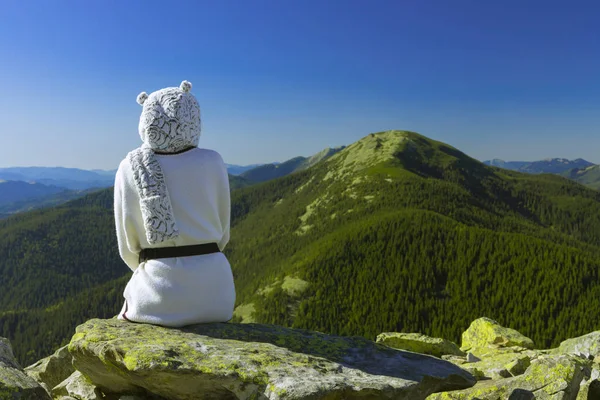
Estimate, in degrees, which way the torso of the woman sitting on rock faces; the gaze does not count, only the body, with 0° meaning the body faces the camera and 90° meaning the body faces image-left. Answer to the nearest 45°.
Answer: approximately 180°

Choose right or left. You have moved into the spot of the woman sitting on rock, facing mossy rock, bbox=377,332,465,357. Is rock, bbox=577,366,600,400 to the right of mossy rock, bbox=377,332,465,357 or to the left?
right

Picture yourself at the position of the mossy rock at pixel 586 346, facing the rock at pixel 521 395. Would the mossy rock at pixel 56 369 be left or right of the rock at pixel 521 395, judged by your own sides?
right

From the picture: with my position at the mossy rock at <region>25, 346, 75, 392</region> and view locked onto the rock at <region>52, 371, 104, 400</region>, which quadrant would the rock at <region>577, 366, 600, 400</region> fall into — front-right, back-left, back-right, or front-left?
front-left

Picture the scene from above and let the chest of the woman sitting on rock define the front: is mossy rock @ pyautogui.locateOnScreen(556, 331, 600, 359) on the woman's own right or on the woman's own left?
on the woman's own right

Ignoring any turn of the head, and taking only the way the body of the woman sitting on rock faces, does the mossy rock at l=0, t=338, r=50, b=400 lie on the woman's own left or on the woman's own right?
on the woman's own left

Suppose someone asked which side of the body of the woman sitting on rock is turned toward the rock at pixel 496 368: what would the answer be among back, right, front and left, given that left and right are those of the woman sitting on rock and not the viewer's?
right

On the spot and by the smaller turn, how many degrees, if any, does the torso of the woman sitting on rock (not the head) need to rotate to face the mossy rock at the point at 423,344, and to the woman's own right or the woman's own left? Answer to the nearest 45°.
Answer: approximately 45° to the woman's own right

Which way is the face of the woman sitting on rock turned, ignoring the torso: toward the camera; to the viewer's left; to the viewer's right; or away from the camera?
away from the camera

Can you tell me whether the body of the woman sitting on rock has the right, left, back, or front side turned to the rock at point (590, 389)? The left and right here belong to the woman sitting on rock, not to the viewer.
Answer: right

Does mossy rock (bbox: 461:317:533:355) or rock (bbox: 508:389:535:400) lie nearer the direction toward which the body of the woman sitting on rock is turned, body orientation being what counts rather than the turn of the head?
the mossy rock
